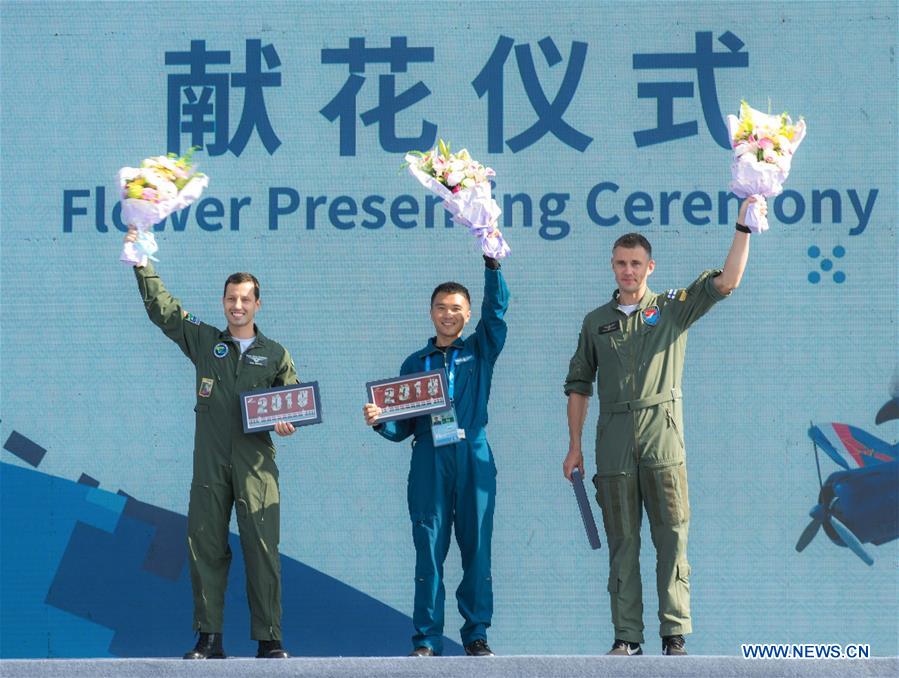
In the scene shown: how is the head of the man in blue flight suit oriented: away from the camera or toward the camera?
toward the camera

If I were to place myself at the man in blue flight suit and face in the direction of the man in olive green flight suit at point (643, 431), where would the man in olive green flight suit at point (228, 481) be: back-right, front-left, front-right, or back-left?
back-right

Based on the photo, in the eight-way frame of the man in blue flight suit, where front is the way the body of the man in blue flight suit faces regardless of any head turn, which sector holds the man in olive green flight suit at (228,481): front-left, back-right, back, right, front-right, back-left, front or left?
right

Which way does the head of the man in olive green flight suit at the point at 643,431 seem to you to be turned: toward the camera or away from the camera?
toward the camera

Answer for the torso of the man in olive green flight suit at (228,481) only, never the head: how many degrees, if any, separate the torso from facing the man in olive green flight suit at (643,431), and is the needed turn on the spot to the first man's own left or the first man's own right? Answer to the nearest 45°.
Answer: approximately 90° to the first man's own left

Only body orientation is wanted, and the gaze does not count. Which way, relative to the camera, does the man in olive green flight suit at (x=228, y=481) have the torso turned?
toward the camera

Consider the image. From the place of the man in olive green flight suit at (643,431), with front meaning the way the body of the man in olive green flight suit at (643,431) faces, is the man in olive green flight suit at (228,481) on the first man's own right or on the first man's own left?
on the first man's own right

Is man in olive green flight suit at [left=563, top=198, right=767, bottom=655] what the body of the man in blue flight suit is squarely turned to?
no

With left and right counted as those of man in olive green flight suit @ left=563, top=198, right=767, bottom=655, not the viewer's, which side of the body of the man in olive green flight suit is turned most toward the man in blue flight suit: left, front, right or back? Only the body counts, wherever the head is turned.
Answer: right

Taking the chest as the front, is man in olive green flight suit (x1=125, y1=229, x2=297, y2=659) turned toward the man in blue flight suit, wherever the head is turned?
no

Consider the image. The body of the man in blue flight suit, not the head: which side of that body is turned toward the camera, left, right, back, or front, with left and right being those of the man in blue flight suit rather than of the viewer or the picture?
front

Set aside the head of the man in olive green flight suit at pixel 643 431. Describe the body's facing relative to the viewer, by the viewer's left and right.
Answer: facing the viewer

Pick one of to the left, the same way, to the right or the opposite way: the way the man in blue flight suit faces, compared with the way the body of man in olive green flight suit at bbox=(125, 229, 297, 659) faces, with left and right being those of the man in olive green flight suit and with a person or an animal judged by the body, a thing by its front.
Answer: the same way
